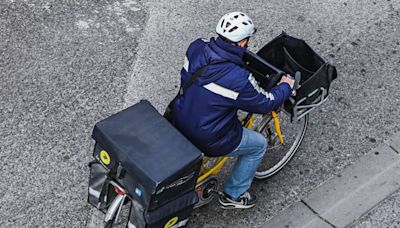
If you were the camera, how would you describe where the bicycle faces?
facing away from the viewer and to the right of the viewer

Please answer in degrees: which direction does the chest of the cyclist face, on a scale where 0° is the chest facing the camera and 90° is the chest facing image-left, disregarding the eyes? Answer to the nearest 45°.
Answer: approximately 225°

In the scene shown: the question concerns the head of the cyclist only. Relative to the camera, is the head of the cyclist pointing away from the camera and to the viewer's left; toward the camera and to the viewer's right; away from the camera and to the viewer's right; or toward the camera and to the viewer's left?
away from the camera and to the viewer's right
